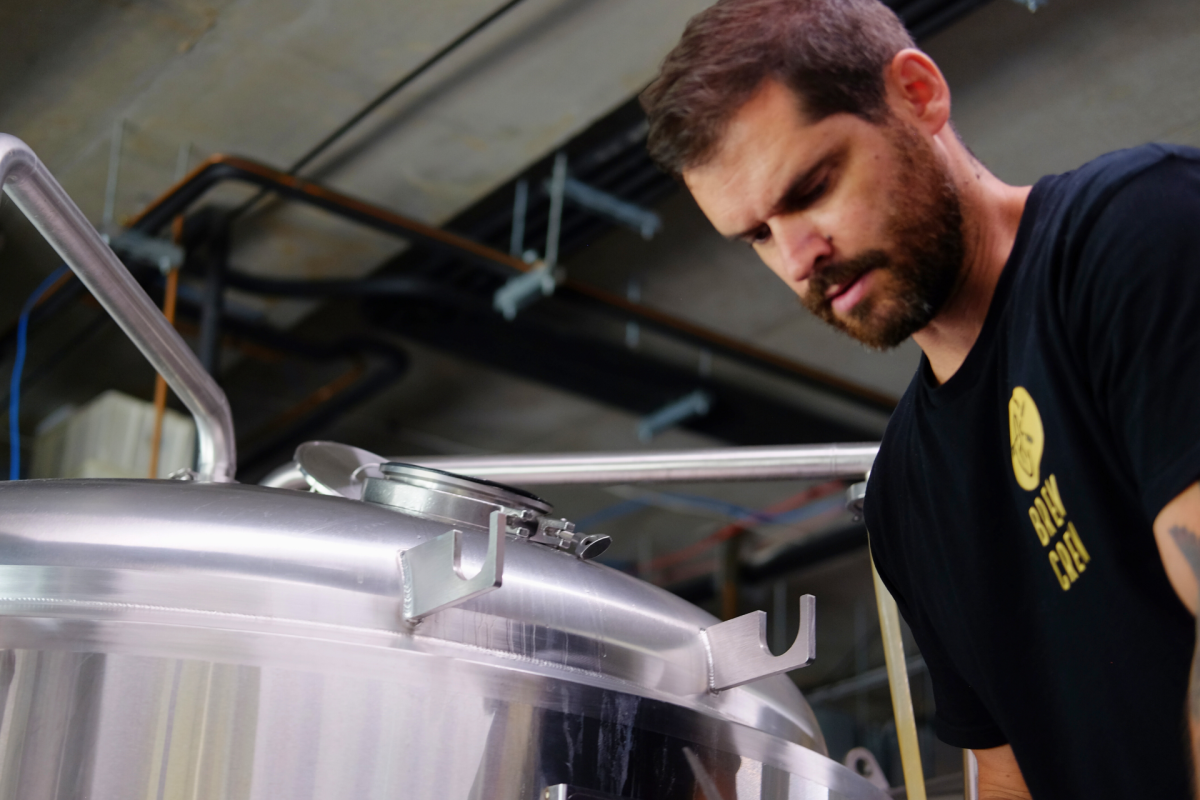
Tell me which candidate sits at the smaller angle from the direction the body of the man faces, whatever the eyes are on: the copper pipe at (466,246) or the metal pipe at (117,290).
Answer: the metal pipe

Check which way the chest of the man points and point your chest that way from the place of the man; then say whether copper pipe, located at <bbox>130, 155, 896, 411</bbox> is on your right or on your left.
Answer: on your right

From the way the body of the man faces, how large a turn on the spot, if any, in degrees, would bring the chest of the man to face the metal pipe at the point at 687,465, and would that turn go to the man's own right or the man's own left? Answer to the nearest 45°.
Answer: approximately 90° to the man's own right

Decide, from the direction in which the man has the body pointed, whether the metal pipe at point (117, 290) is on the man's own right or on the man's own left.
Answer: on the man's own right

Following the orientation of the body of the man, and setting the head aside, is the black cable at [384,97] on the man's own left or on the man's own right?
on the man's own right

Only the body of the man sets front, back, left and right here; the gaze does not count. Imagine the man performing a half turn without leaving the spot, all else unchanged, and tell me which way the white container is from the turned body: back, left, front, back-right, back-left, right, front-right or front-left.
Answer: left

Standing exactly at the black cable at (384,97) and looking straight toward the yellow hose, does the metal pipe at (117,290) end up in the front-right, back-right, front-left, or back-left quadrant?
front-right

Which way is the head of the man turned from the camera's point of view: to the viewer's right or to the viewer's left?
to the viewer's left

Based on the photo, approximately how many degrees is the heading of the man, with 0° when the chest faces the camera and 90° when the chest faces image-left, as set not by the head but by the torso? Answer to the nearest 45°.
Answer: approximately 45°
